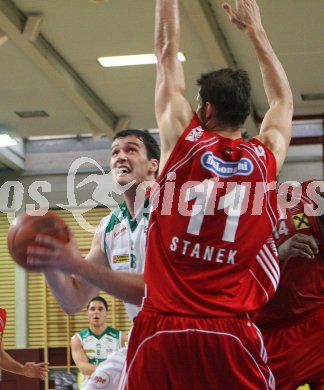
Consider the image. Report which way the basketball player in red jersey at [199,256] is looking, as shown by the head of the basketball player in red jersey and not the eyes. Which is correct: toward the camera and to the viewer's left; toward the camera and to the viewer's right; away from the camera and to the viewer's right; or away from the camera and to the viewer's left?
away from the camera and to the viewer's left

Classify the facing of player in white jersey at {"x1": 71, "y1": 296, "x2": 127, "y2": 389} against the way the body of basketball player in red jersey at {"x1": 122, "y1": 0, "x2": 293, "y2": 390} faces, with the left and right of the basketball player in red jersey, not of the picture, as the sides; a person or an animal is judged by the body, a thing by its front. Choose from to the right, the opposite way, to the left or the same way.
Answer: the opposite way

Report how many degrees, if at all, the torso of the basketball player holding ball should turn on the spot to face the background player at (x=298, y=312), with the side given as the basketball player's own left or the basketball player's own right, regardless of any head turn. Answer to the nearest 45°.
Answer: approximately 135° to the basketball player's own left

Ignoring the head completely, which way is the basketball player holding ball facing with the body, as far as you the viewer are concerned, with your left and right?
facing the viewer and to the left of the viewer

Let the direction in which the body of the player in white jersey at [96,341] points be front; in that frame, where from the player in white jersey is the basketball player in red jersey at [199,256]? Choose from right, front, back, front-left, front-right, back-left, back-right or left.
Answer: front

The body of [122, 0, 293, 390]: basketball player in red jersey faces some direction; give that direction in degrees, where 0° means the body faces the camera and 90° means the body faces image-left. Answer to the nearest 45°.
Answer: approximately 180°

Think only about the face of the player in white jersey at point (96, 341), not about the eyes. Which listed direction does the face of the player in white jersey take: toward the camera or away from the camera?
toward the camera

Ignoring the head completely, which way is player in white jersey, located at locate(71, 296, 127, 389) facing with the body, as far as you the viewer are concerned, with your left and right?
facing the viewer
